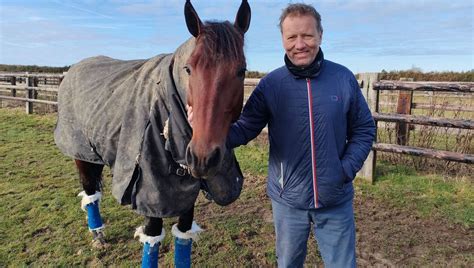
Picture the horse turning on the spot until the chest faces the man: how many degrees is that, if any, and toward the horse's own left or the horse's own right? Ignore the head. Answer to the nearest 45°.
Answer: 0° — it already faces them

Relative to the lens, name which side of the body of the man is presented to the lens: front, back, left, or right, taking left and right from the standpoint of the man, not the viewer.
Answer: front

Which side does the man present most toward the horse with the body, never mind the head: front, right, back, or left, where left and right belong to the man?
right

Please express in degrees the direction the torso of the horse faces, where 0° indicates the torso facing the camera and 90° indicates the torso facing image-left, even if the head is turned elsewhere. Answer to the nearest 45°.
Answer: approximately 315°

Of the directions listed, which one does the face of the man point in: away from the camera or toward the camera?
toward the camera

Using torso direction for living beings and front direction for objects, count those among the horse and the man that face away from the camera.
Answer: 0
